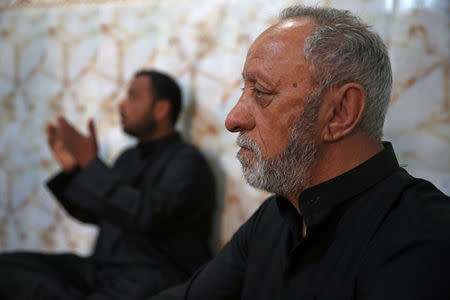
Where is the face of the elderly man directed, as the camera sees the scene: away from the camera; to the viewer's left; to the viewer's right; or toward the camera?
to the viewer's left

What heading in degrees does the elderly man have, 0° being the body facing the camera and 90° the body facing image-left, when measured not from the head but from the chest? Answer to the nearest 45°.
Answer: approximately 45°
